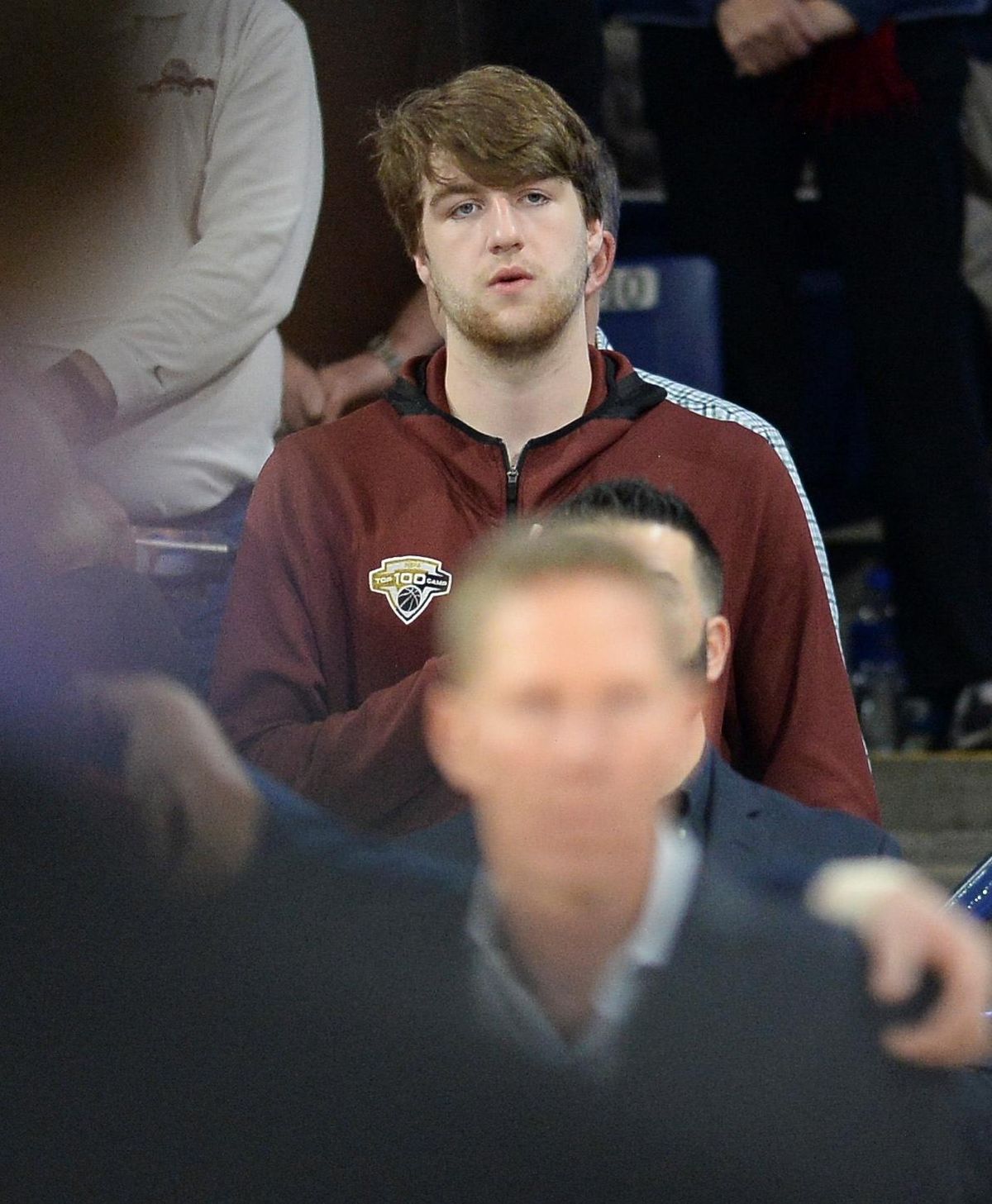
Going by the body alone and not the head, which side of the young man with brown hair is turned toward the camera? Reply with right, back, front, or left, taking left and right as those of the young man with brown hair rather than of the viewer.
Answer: front

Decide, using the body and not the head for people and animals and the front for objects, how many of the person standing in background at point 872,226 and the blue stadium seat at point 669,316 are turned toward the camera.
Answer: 2

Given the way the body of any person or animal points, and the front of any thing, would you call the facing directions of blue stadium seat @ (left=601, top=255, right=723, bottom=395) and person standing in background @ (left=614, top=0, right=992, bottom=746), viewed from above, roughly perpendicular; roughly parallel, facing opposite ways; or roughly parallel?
roughly parallel

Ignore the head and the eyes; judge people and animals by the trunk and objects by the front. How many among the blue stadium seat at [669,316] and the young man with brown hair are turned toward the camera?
2

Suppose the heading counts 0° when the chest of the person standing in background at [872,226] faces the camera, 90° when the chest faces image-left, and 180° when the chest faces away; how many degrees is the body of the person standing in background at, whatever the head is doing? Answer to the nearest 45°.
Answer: approximately 0°

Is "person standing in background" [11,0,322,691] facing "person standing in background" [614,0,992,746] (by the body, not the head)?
no

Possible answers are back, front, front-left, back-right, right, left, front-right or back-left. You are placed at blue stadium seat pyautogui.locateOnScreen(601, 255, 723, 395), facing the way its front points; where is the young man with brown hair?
front

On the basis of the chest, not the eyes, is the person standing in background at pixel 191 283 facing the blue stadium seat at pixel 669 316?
no

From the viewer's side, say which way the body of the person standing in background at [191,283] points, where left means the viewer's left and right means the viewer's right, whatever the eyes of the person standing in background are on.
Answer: facing the viewer and to the left of the viewer

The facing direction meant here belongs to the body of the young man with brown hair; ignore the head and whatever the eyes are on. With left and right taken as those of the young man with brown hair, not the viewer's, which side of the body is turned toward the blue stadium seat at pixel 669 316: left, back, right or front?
back

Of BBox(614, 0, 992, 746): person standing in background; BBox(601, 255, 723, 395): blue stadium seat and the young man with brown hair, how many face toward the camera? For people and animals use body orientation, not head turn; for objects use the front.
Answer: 3
